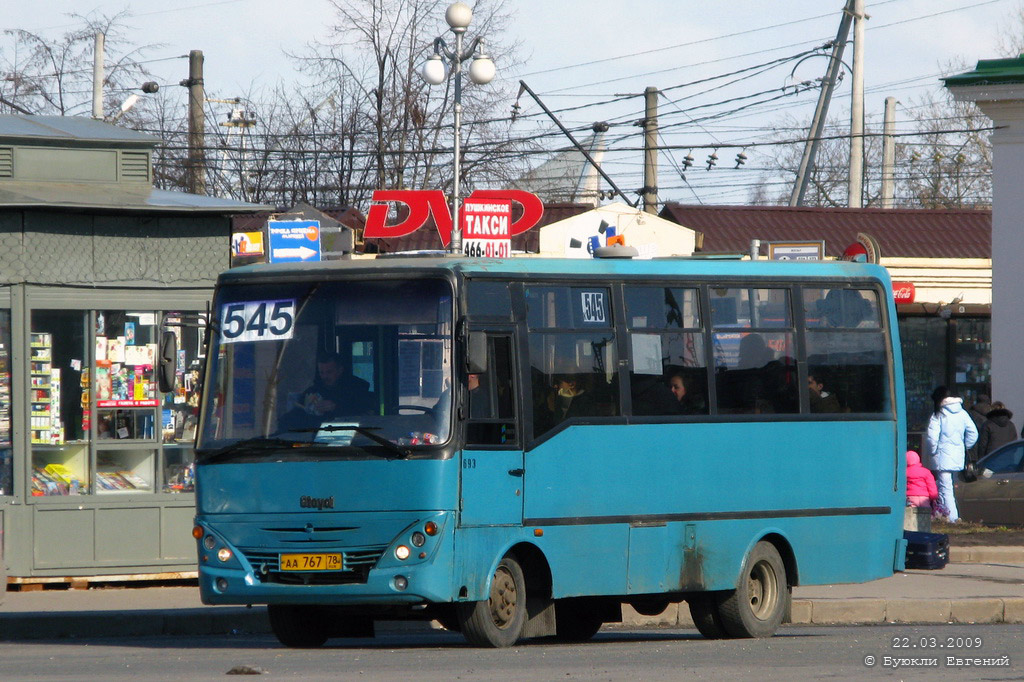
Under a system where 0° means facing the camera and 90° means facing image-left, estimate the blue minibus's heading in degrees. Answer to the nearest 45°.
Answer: approximately 45°

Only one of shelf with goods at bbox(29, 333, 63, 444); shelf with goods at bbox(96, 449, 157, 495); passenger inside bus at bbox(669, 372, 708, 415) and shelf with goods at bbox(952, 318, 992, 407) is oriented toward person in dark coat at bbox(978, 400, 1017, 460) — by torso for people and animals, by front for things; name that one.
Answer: shelf with goods at bbox(952, 318, 992, 407)

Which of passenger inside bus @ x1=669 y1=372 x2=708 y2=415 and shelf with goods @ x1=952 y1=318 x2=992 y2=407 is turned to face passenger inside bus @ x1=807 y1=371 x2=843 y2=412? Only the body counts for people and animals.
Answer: the shelf with goods

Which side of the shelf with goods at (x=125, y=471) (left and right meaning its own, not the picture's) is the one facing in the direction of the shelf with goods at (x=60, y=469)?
right

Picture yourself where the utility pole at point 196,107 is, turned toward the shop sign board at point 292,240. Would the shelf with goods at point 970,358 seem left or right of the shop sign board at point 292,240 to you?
left

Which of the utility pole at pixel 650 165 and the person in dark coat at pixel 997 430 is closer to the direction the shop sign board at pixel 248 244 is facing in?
the person in dark coat

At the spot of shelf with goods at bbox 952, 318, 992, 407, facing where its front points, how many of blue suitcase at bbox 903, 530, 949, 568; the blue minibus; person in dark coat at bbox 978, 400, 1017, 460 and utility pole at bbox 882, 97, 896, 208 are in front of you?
3

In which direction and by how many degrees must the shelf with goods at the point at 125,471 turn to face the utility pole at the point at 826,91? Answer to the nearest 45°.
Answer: approximately 135° to its left

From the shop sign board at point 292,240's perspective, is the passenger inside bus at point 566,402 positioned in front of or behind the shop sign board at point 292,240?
in front

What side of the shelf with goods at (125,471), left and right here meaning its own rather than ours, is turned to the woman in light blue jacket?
left

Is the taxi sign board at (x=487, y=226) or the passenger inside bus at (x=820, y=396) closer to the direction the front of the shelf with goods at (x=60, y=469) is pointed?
the passenger inside bus

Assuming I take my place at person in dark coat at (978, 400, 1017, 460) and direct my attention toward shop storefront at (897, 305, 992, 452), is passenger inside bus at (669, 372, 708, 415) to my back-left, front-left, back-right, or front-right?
back-left
